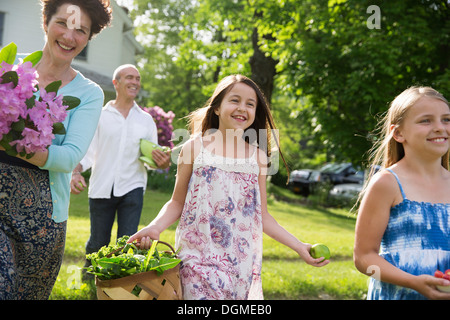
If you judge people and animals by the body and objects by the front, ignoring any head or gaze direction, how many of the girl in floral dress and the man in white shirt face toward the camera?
2

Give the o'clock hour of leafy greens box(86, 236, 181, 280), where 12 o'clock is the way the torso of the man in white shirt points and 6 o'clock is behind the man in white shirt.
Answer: The leafy greens is roughly at 12 o'clock from the man in white shirt.

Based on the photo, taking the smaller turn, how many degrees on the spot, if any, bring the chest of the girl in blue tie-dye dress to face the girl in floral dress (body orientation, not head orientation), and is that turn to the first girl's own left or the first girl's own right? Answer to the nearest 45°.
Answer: approximately 135° to the first girl's own right

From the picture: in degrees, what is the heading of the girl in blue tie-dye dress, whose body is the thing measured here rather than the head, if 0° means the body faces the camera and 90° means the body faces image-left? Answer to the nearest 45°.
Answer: approximately 315°

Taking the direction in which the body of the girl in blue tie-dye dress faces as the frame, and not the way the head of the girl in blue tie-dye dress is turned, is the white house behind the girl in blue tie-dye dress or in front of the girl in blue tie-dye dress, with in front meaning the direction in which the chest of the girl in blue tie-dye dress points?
behind

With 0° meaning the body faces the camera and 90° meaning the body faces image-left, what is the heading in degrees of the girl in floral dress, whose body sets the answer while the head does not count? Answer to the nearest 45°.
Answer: approximately 0°

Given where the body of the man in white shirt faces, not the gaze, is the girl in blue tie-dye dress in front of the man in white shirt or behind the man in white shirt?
in front

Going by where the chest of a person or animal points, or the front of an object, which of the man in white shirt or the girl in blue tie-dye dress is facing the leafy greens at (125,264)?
the man in white shirt

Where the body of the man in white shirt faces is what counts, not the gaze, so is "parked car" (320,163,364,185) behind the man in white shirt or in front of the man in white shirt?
behind

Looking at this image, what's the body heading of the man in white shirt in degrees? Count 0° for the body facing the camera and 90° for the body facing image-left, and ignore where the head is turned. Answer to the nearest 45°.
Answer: approximately 0°

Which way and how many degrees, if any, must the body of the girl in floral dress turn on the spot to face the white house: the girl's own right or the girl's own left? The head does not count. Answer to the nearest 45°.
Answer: approximately 180°

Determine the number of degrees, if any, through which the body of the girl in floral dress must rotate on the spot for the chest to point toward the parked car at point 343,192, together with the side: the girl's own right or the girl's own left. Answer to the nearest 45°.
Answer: approximately 180°
